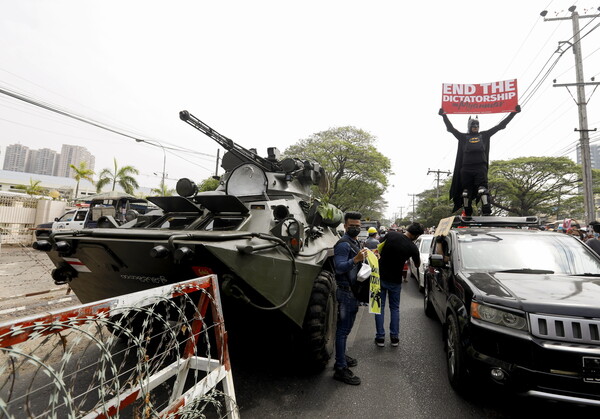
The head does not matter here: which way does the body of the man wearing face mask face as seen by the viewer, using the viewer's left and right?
facing to the right of the viewer

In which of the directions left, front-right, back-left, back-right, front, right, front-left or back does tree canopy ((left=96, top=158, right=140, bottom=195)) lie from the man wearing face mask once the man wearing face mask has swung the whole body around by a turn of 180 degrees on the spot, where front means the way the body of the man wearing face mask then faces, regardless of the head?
front-right

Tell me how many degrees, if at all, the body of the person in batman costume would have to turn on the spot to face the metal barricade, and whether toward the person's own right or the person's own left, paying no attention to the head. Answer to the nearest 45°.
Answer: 0° — they already face it

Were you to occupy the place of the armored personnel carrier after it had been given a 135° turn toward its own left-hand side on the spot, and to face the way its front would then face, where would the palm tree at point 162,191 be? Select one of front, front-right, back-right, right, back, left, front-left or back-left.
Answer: left

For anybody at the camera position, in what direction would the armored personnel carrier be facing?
facing the viewer and to the left of the viewer

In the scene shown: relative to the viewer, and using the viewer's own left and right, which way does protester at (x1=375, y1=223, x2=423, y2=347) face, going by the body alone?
facing away from the viewer and to the right of the viewer

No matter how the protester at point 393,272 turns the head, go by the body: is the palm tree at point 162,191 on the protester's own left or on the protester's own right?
on the protester's own left

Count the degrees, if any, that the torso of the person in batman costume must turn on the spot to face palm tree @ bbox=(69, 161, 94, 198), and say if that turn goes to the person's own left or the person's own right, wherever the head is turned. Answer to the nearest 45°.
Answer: approximately 90° to the person's own right

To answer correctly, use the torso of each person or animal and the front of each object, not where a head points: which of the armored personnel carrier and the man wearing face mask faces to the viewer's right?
the man wearing face mask

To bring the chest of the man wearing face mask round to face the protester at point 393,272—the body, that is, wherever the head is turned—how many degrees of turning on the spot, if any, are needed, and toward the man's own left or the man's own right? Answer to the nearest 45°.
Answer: approximately 45° to the man's own left

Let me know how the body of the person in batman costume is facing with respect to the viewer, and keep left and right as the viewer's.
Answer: facing the viewer
